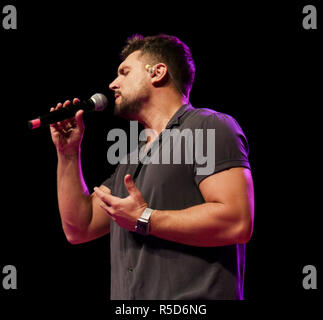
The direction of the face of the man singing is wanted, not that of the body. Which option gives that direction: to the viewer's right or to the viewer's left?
to the viewer's left
